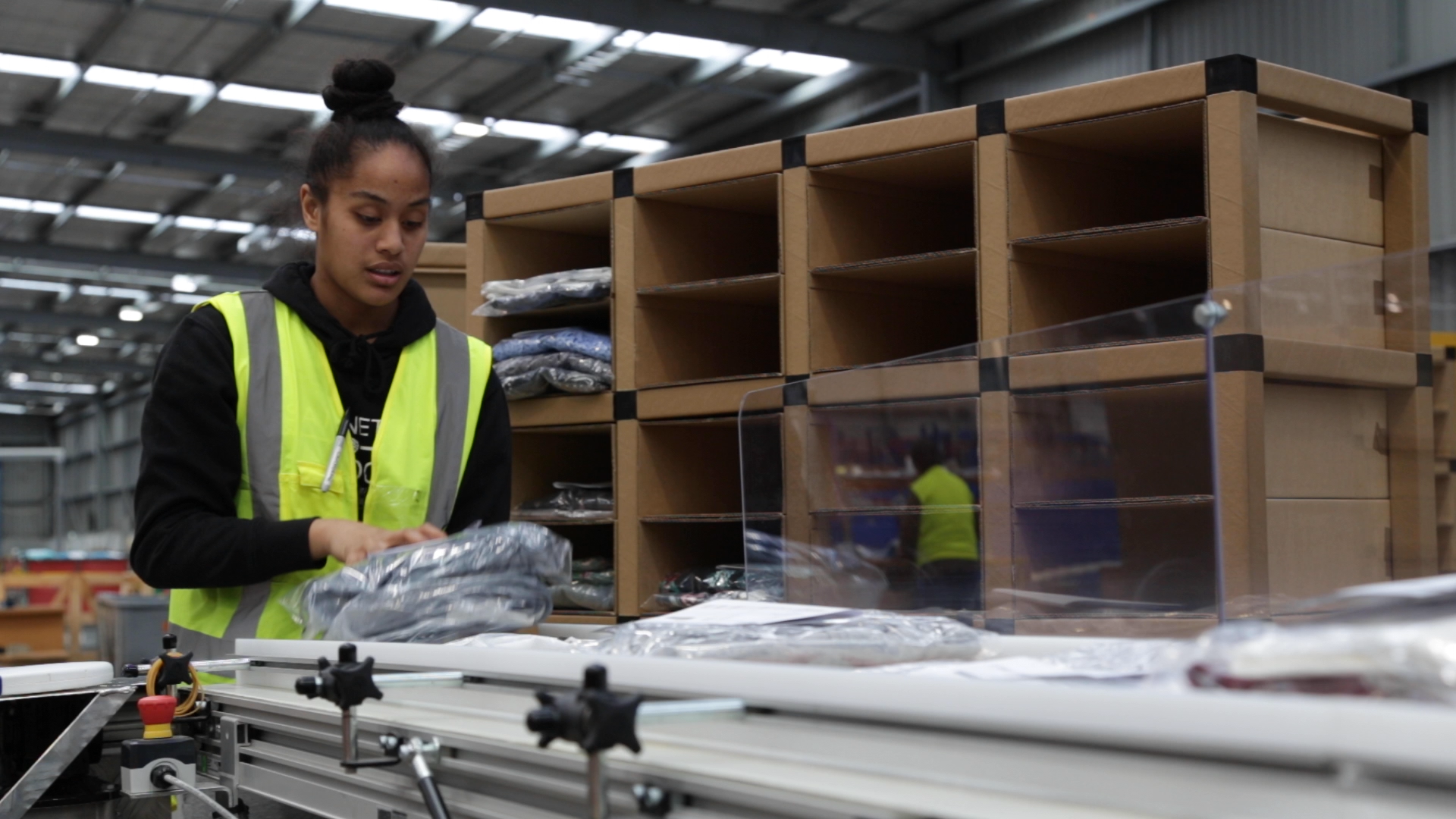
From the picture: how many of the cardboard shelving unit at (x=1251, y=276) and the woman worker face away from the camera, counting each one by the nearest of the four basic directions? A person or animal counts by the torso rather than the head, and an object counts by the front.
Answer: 0

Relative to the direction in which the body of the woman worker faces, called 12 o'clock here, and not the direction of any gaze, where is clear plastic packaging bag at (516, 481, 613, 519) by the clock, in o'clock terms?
The clear plastic packaging bag is roughly at 8 o'clock from the woman worker.

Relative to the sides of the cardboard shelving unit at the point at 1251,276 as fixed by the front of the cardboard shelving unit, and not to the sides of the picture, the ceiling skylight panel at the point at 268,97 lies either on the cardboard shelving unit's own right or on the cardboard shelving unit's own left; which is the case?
on the cardboard shelving unit's own right

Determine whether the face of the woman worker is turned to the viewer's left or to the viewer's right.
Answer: to the viewer's right

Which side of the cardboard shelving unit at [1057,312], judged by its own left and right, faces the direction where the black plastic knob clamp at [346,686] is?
front

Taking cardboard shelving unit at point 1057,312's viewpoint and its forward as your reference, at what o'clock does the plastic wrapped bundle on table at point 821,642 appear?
The plastic wrapped bundle on table is roughly at 11 o'clock from the cardboard shelving unit.

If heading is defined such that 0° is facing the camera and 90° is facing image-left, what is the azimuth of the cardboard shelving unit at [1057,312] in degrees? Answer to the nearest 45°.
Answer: approximately 45°

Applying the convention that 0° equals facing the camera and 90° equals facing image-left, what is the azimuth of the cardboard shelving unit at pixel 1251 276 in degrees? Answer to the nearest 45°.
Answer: approximately 45°

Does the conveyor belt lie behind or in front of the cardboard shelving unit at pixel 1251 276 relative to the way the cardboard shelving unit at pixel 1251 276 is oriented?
in front

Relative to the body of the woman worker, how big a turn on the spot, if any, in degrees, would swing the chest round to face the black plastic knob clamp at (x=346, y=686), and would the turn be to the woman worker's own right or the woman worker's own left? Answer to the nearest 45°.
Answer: approximately 45° to the woman worker's own right
